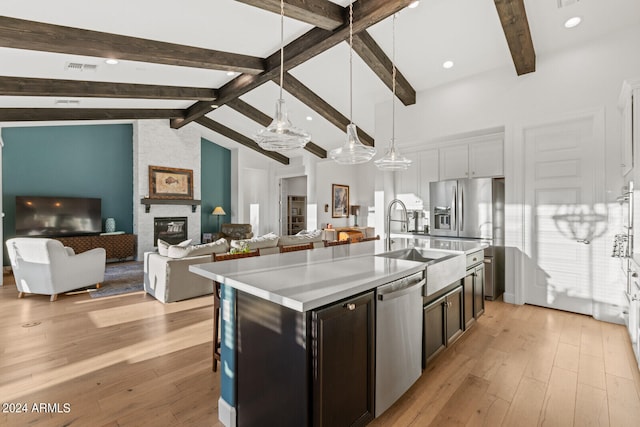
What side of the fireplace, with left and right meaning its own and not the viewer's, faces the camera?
front

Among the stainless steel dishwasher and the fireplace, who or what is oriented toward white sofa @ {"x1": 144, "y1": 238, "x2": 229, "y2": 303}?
the fireplace

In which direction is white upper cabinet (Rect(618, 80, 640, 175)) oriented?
to the viewer's left

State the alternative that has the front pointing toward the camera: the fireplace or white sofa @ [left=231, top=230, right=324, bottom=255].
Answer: the fireplace

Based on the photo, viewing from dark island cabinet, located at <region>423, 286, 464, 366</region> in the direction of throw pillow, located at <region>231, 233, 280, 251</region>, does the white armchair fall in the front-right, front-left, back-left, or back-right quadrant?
front-left

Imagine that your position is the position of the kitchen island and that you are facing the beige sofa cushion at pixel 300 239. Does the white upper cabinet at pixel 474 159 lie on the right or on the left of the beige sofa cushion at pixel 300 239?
right

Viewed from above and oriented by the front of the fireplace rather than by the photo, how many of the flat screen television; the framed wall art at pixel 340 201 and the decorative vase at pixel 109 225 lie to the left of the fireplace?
1

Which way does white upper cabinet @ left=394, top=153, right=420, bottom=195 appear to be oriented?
toward the camera

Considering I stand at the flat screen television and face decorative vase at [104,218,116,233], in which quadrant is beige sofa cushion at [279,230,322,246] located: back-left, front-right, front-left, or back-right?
front-right

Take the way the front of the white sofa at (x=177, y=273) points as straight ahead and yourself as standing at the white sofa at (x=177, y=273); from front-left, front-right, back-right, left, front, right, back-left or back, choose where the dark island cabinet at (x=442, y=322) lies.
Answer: back

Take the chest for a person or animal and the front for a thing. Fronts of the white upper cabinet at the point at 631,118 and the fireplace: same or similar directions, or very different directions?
very different directions

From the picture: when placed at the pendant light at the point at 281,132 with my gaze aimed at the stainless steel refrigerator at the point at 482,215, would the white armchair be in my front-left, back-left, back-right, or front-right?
back-left

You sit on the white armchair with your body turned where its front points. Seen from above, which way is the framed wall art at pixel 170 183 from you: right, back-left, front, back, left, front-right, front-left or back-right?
front

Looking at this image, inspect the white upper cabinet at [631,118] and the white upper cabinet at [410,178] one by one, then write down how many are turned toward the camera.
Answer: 1

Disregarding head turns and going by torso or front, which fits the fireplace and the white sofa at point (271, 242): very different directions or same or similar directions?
very different directions
